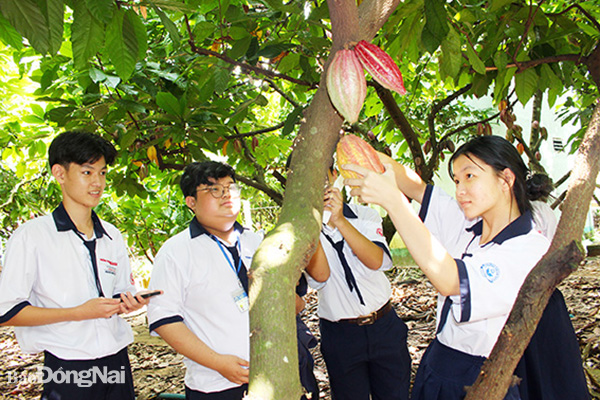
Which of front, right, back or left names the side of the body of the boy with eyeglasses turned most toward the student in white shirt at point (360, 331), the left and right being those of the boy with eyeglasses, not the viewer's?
left

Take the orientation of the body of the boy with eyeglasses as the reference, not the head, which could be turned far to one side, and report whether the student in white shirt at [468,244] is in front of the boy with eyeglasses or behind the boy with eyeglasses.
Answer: in front

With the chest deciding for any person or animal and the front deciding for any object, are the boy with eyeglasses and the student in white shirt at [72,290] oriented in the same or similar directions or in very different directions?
same or similar directions

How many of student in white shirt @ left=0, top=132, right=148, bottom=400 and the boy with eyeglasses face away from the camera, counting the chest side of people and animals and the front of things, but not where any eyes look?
0

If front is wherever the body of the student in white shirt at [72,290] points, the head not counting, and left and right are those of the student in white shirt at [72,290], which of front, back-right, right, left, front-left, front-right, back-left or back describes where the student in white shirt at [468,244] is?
front

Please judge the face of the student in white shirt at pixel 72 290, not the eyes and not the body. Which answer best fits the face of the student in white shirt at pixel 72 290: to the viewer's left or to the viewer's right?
to the viewer's right

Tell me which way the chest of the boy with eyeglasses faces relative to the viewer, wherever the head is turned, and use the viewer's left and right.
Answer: facing the viewer and to the right of the viewer

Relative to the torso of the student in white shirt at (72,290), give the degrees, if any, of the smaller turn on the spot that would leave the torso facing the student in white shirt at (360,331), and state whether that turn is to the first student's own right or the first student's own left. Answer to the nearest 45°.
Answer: approximately 45° to the first student's own left
